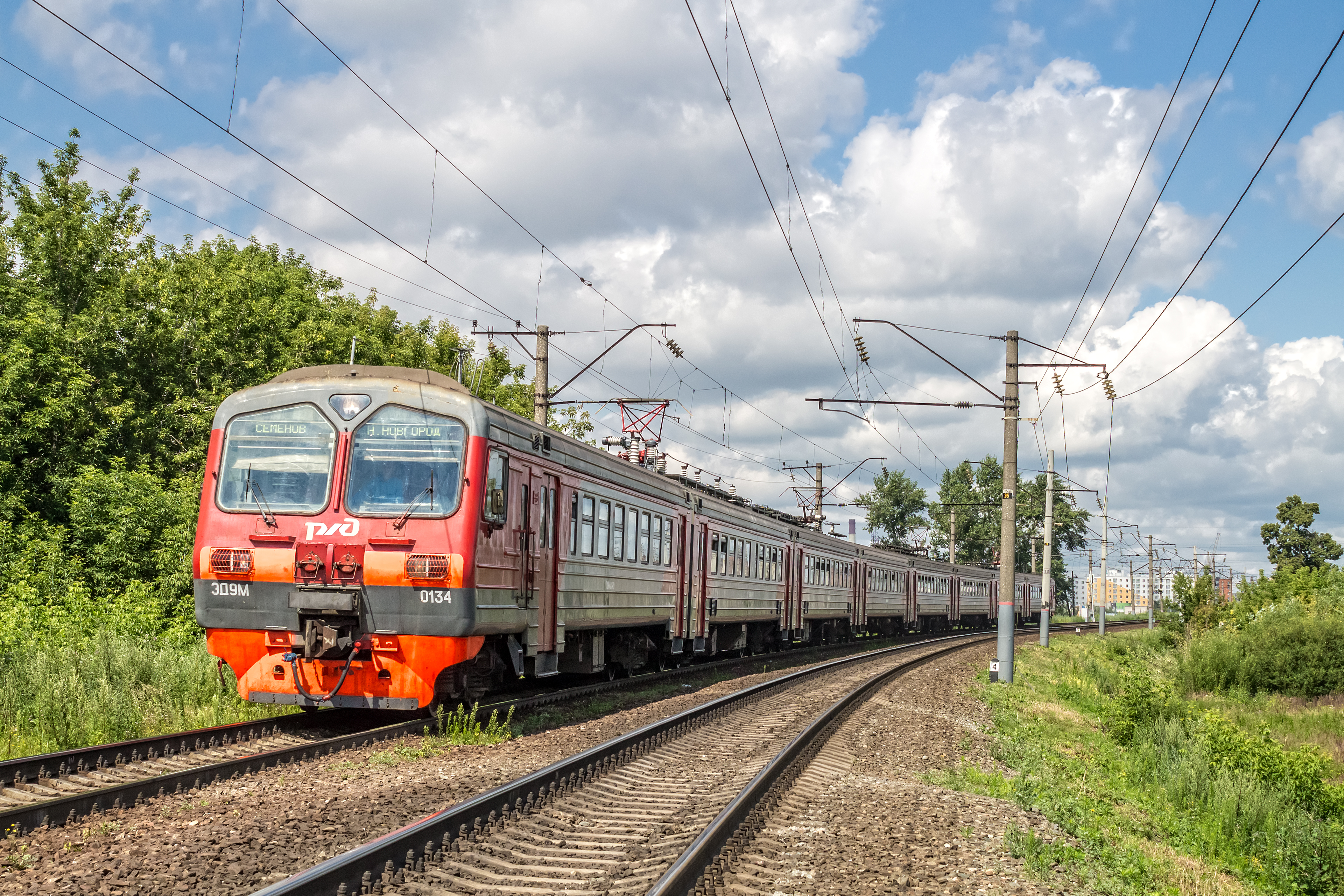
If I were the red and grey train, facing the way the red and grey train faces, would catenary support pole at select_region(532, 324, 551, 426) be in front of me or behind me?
behind

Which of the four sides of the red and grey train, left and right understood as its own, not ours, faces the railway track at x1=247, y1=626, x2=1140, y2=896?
left

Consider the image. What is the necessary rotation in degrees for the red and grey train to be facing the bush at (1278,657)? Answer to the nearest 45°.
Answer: approximately 180°

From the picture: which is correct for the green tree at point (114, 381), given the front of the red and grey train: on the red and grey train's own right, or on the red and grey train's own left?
on the red and grey train's own right

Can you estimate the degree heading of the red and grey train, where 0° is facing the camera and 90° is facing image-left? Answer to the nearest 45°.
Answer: approximately 45°

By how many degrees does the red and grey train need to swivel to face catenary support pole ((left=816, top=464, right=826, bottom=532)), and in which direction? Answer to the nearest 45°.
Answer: approximately 135° to its right
